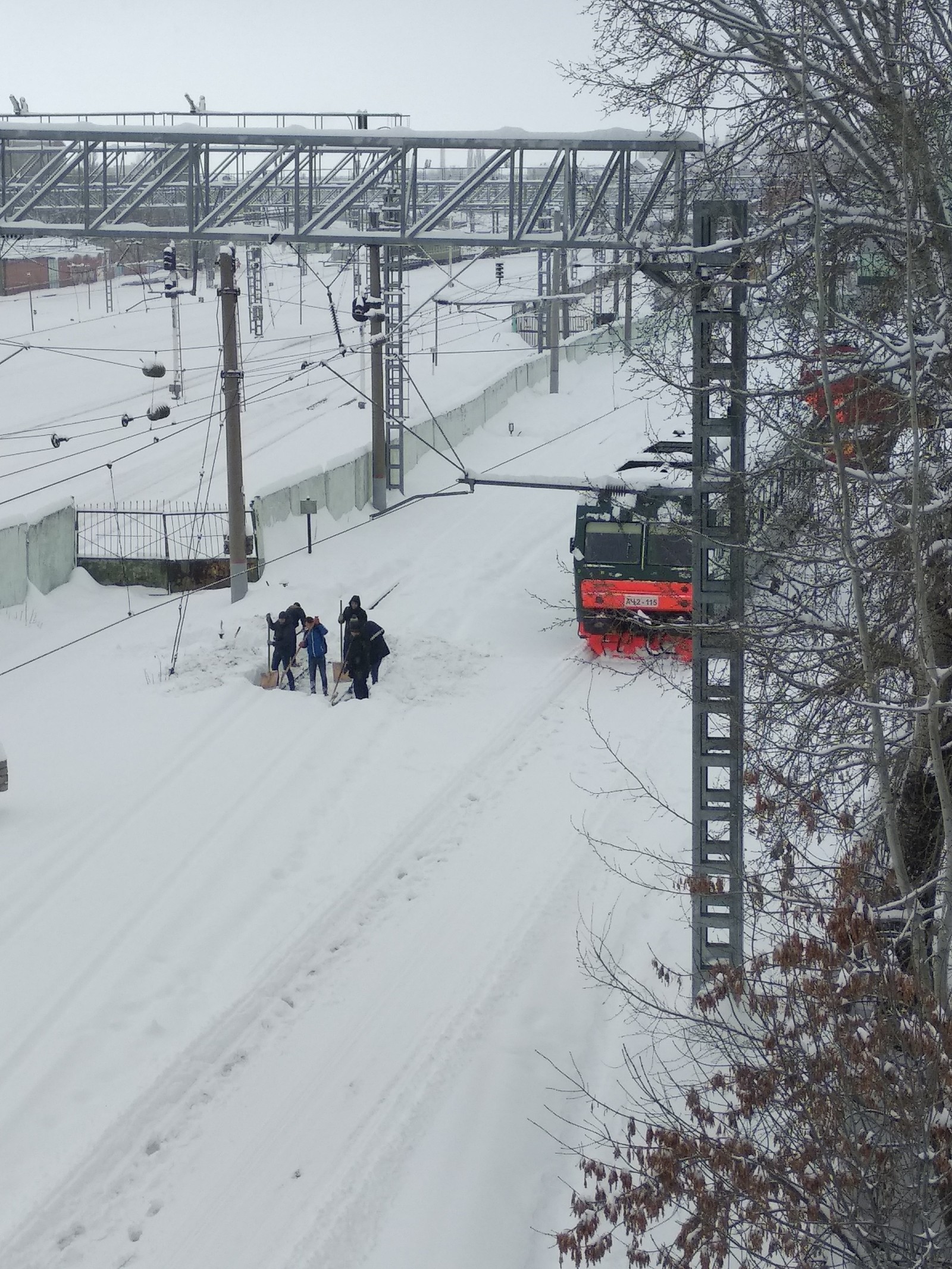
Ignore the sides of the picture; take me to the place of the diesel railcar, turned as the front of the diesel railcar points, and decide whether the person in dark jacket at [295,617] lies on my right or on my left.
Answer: on my right

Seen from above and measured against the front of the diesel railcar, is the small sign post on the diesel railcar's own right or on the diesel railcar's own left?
on the diesel railcar's own right

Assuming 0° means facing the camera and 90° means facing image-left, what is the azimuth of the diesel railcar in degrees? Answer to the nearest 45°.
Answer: approximately 0°

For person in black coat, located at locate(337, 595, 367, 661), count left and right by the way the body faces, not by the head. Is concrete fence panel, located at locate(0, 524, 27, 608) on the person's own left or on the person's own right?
on the person's own right

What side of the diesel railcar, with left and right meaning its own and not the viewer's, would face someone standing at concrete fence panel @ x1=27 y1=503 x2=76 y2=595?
right
